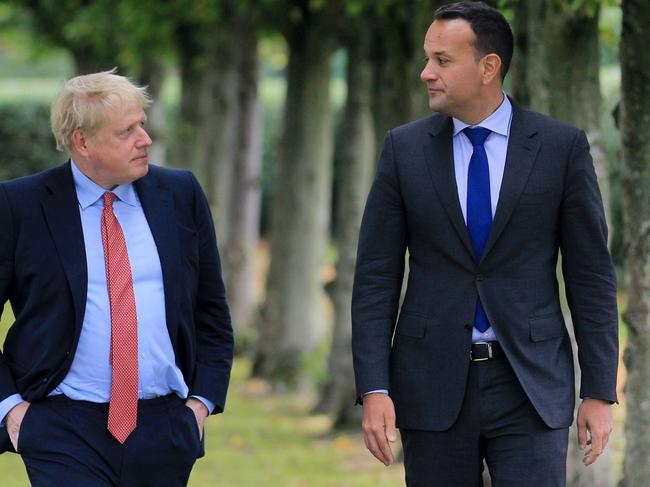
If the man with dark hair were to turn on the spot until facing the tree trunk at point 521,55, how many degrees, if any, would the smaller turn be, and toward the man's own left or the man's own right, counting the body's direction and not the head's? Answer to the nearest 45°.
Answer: approximately 180°

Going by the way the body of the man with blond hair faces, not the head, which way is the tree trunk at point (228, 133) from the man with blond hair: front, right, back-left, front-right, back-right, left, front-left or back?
back

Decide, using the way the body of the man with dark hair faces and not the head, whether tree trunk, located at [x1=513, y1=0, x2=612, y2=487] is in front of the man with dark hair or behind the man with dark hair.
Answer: behind

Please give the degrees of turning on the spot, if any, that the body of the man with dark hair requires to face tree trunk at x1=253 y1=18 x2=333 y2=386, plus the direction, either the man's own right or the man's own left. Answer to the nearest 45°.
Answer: approximately 180°

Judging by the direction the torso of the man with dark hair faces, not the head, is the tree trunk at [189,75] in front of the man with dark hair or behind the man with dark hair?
behind

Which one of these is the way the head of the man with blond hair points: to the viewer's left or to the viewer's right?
to the viewer's right

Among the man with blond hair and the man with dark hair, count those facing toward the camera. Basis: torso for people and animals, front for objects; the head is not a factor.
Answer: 2

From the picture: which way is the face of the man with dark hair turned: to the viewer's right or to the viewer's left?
to the viewer's left

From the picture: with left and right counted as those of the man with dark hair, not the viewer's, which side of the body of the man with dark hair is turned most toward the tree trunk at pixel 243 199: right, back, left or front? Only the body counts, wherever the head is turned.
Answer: back

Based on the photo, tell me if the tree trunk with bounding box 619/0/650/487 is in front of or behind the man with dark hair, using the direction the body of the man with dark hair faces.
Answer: behind

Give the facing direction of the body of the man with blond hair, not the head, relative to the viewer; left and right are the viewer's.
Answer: facing the viewer

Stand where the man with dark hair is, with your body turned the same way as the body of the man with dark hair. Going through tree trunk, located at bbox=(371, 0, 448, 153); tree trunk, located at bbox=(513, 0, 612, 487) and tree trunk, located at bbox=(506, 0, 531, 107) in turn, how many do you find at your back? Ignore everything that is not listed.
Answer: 3

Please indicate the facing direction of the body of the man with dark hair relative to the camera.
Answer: toward the camera

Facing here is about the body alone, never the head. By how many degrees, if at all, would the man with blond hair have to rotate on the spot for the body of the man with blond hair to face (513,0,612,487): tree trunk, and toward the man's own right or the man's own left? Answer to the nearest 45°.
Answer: approximately 135° to the man's own left
